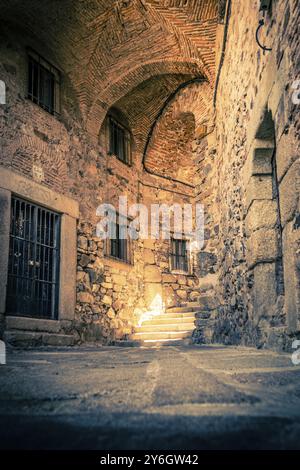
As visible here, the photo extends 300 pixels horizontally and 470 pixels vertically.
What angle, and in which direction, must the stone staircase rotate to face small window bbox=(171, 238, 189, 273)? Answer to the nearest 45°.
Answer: approximately 180°

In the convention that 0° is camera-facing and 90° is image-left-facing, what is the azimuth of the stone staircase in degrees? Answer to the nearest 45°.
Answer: approximately 0°

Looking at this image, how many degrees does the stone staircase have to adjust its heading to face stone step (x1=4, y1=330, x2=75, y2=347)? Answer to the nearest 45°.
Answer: approximately 45° to its right

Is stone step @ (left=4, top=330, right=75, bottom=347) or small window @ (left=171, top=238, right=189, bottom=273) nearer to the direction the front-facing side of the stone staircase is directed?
the stone step
